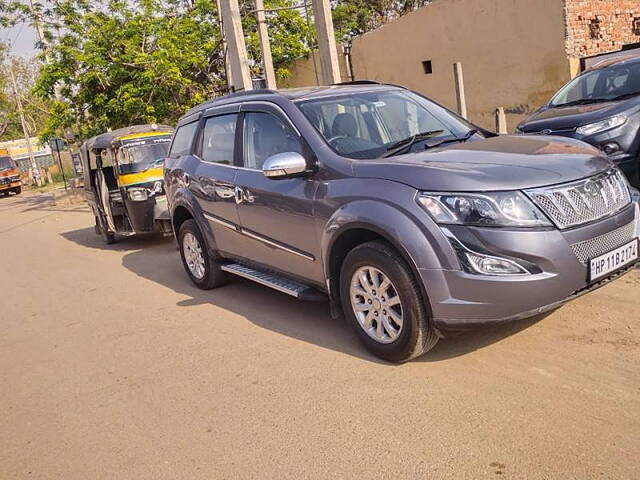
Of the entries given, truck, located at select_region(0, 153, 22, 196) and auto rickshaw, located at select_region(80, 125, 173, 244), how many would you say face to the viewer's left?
0

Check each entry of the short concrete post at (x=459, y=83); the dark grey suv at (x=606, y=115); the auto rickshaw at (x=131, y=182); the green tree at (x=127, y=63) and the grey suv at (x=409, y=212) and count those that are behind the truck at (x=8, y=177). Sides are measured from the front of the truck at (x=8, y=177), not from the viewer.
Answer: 0

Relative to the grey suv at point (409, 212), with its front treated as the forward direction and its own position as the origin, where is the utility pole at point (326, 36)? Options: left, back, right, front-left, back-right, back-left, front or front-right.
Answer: back-left

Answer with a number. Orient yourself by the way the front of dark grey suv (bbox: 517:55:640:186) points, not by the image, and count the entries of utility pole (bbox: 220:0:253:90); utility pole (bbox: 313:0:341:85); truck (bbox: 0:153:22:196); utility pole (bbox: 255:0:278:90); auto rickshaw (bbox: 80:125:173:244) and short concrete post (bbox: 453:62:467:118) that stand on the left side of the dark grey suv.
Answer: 0

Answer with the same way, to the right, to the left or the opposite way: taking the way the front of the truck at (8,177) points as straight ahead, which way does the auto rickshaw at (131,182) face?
the same way

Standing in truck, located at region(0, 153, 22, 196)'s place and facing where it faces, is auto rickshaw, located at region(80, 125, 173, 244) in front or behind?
in front

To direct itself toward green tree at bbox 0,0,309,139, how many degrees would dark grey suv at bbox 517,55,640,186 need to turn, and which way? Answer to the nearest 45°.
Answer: approximately 90° to its right

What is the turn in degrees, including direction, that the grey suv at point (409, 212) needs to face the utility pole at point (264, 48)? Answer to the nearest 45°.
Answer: approximately 135° to its left

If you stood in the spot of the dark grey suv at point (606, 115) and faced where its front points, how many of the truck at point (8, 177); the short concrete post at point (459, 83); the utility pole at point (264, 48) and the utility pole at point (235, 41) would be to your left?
0

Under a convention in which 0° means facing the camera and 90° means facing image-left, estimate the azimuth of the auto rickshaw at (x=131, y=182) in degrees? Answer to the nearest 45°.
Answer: approximately 315°

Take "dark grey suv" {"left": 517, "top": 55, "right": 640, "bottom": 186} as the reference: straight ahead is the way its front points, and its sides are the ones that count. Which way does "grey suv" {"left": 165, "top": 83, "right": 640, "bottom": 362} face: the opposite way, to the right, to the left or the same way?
to the left

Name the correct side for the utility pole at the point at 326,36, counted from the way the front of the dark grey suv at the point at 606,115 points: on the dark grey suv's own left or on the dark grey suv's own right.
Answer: on the dark grey suv's own right

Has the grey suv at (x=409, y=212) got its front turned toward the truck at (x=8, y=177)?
no

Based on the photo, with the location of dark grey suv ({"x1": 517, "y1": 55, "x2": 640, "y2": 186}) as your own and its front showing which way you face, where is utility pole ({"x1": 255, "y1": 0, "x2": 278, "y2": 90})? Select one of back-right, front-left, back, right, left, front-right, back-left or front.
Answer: right

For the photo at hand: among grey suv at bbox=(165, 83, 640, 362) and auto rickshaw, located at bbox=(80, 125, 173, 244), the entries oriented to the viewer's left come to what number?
0

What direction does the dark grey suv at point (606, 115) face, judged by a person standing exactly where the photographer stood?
facing the viewer and to the left of the viewer

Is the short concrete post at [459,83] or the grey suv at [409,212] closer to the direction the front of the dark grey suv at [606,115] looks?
the grey suv

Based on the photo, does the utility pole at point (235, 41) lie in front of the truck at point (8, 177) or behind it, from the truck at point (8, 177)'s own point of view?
in front
